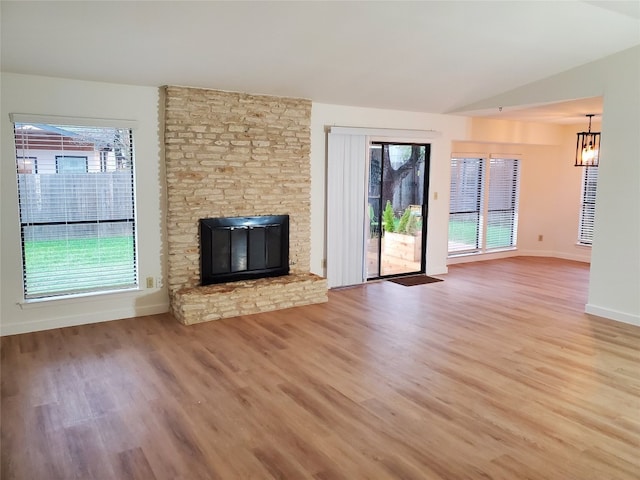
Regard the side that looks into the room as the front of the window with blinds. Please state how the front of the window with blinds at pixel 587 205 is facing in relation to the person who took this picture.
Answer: facing the viewer and to the left of the viewer

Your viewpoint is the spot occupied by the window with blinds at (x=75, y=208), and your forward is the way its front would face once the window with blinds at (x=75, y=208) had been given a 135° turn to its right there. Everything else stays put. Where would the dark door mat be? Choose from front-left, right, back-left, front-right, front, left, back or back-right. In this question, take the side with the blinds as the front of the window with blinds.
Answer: back-right

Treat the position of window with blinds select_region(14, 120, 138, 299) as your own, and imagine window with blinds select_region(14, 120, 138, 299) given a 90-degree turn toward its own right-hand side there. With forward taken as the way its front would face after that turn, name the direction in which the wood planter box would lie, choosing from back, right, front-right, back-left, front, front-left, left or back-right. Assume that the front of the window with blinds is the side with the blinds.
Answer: back

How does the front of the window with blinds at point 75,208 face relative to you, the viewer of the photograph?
facing the viewer

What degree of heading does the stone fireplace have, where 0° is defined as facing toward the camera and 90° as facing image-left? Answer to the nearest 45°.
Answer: approximately 315°

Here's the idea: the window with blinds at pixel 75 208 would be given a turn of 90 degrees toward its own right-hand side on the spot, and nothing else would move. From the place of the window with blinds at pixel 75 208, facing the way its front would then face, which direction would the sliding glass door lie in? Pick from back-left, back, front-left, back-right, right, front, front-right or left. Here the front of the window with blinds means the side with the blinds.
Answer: back

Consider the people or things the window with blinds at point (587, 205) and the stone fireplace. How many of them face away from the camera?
0

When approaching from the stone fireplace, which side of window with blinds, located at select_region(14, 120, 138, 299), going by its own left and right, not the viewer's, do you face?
left

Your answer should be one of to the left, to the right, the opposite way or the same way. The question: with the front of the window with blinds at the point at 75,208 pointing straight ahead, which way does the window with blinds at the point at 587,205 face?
to the right

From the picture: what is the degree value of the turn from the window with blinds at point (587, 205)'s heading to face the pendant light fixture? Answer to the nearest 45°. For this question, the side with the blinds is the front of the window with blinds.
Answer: approximately 45° to its left

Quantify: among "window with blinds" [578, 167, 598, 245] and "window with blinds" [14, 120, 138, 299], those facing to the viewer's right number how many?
0

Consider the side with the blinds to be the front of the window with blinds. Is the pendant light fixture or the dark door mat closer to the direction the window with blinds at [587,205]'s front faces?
the dark door mat
